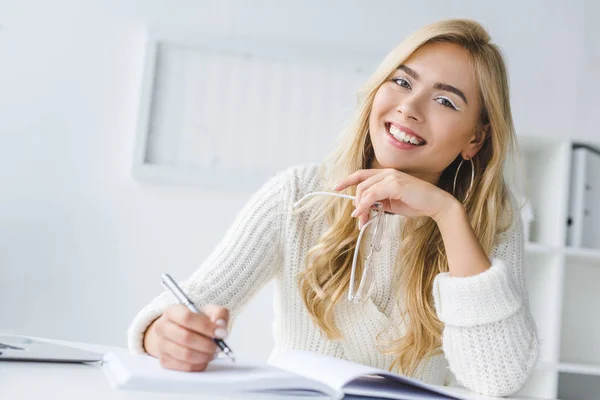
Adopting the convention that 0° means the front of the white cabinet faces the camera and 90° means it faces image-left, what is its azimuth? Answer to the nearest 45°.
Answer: approximately 0°

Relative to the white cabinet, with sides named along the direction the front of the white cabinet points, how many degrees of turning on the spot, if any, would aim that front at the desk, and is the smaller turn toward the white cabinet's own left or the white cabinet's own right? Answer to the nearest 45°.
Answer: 0° — it already faces it

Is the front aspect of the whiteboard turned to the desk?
yes

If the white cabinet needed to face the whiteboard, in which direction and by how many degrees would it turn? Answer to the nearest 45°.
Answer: approximately 90° to its right

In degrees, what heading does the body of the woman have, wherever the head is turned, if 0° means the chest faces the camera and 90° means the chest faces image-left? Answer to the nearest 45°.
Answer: approximately 0°

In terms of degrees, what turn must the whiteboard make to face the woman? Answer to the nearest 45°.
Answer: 0° — it already faces them

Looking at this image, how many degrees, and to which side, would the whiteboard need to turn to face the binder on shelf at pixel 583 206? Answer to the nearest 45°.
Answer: approximately 90° to its left

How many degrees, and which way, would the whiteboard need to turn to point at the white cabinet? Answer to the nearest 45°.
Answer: approximately 90° to its left

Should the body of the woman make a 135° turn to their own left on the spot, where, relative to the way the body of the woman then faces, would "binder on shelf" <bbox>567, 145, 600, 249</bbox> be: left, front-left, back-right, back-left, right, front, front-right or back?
front

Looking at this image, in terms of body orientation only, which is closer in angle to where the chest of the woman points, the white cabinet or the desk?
the desk

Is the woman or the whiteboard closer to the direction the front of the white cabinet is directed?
the woman

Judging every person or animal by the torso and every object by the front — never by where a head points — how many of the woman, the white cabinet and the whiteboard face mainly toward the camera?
3
